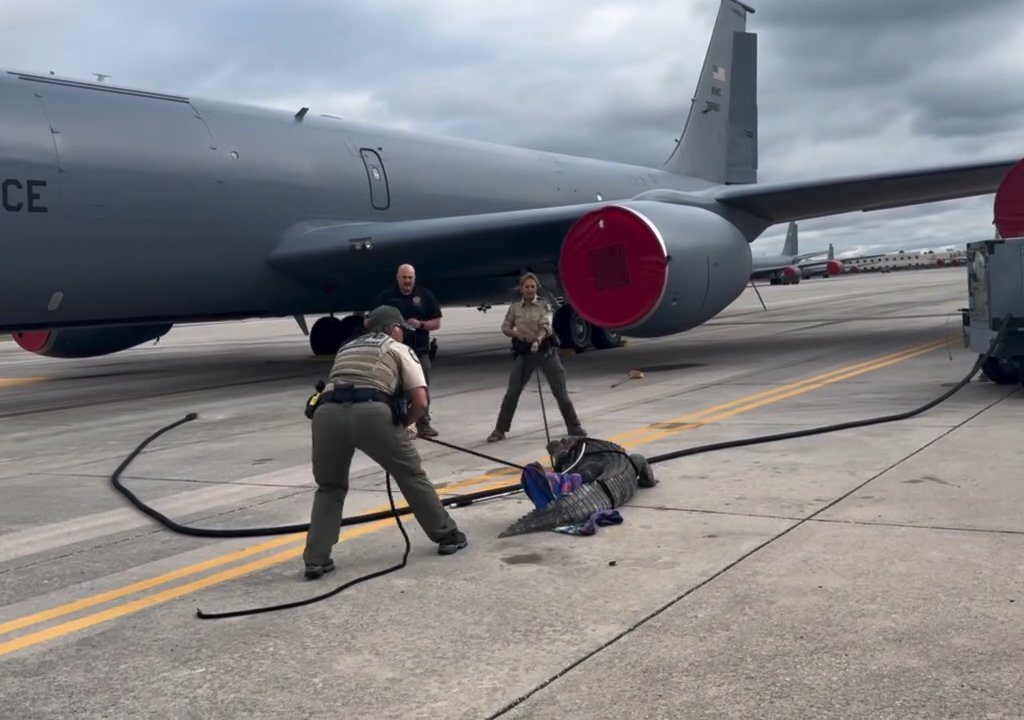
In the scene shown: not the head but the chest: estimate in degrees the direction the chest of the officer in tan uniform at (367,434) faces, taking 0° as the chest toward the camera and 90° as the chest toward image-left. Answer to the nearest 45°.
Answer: approximately 225°

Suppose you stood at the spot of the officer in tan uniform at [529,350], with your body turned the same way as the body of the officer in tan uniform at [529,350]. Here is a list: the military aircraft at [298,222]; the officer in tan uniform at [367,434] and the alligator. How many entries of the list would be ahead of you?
2

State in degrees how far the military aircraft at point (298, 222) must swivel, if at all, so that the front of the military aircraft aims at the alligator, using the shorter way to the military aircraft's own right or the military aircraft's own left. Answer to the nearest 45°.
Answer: approximately 90° to the military aircraft's own left

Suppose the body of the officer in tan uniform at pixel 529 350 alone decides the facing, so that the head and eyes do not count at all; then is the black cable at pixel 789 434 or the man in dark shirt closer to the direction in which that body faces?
the black cable

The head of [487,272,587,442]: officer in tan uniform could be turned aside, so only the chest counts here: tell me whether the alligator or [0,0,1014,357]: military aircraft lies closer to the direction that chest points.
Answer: the alligator

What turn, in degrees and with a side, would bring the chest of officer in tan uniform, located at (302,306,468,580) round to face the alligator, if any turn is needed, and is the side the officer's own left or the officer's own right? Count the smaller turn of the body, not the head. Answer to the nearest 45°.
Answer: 0° — they already face it

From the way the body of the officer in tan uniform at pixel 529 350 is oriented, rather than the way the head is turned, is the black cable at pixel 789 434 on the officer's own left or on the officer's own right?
on the officer's own left

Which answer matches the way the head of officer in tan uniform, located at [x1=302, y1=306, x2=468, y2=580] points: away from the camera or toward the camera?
away from the camera

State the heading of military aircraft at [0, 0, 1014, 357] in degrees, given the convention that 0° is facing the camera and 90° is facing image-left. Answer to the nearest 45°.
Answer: approximately 45°
